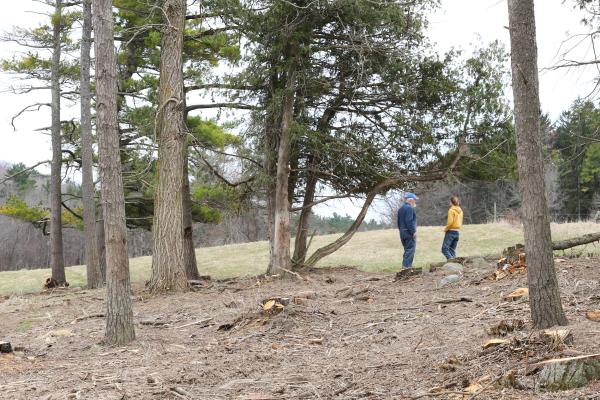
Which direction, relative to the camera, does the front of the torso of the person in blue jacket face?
to the viewer's right

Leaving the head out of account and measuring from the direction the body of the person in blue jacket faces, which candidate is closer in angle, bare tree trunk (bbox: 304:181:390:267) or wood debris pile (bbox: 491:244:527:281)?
the wood debris pile

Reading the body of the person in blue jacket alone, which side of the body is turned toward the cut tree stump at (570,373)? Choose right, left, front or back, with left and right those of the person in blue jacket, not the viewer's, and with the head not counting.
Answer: right

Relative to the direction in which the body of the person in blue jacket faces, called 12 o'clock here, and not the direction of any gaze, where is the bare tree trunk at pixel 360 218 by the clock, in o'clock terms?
The bare tree trunk is roughly at 8 o'clock from the person in blue jacket.

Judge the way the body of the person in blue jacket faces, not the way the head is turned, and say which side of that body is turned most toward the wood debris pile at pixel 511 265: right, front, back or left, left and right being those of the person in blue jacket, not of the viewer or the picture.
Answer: right

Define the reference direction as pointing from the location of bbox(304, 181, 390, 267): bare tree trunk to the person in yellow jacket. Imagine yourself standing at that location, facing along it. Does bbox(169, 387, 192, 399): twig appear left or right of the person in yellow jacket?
right

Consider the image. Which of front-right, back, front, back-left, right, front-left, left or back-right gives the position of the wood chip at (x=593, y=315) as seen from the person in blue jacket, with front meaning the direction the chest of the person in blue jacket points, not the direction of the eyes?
right

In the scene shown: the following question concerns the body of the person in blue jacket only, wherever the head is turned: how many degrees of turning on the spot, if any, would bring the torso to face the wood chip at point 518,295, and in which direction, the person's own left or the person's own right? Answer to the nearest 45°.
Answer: approximately 90° to the person's own right

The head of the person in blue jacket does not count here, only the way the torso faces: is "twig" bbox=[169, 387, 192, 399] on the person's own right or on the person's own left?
on the person's own right
